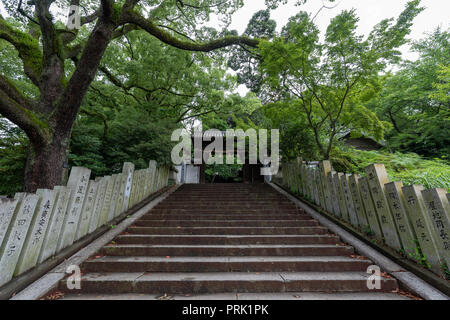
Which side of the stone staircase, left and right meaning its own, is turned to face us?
front

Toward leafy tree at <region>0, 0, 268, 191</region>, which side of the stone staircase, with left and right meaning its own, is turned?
right

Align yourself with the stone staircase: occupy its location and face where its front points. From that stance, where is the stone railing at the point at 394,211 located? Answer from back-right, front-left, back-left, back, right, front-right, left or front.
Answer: left

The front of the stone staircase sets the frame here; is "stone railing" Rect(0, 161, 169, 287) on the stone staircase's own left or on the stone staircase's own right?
on the stone staircase's own right

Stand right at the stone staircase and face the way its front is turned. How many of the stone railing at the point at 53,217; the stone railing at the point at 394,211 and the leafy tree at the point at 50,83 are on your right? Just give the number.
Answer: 2

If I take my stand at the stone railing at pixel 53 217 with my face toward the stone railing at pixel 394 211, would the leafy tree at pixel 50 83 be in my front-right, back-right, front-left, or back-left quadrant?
back-left
